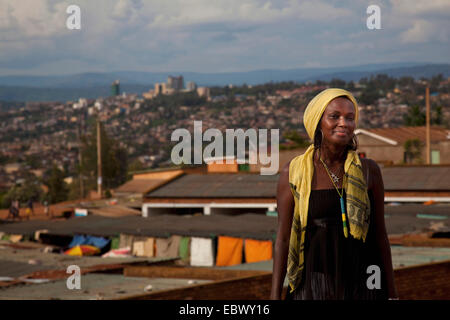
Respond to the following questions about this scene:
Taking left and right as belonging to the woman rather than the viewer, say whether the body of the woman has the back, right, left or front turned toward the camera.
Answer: front

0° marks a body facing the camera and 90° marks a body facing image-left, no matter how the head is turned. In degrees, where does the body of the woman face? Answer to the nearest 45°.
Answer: approximately 0°
